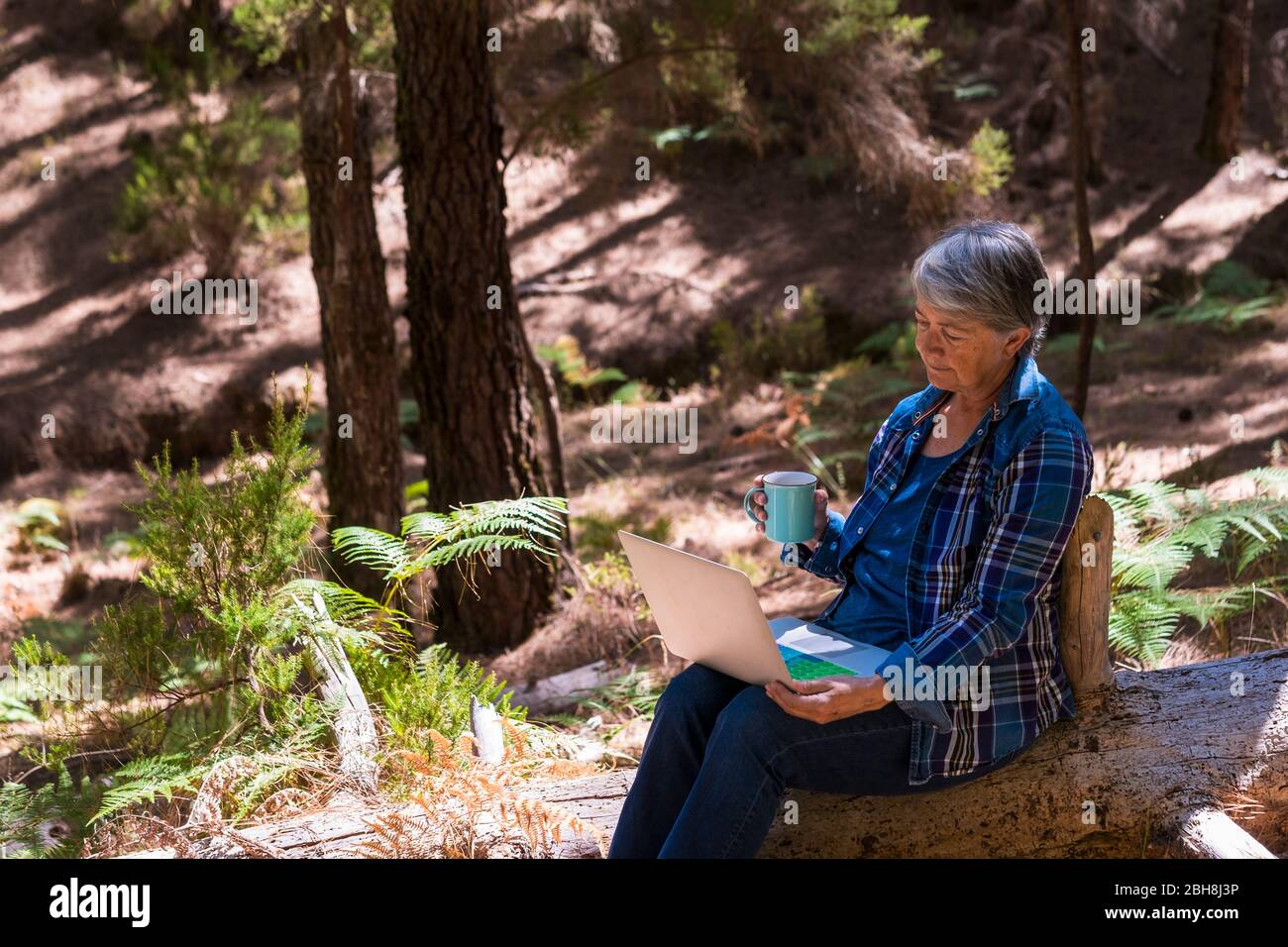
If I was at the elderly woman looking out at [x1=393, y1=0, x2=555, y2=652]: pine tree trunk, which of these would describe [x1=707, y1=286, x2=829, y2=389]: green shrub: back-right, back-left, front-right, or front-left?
front-right

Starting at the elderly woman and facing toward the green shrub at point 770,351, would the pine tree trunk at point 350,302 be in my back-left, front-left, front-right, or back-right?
front-left

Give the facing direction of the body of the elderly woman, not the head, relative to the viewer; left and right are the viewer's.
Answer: facing the viewer and to the left of the viewer

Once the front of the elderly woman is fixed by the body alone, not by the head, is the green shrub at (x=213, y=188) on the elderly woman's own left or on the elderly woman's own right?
on the elderly woman's own right

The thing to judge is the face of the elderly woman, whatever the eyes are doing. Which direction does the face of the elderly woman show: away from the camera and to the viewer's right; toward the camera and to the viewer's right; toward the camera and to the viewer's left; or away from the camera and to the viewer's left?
toward the camera and to the viewer's left

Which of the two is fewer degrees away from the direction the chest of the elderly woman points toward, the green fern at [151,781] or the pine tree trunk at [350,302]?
the green fern

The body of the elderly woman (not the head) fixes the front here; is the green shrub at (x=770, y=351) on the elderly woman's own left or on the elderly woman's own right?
on the elderly woman's own right

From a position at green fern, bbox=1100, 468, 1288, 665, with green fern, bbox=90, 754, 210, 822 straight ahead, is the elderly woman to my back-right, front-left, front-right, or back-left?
front-left

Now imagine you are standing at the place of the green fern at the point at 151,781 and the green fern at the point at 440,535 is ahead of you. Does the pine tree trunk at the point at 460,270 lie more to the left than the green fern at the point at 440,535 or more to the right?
left

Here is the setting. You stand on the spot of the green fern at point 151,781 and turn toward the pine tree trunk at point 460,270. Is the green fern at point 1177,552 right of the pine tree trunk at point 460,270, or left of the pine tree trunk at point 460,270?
right

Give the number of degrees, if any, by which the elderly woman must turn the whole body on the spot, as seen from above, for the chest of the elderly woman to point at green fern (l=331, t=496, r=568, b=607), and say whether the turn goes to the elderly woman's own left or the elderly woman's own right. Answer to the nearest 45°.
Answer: approximately 90° to the elderly woman's own right

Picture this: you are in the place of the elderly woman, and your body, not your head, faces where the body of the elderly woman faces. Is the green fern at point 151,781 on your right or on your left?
on your right
